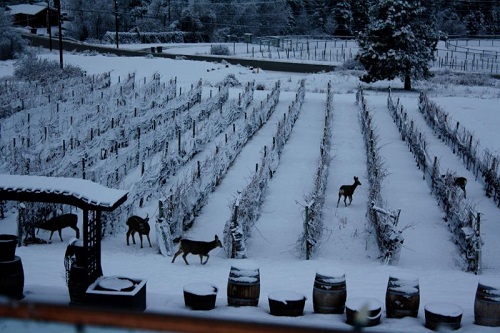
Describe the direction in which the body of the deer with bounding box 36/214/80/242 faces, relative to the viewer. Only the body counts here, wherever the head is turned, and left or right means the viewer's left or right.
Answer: facing to the left of the viewer

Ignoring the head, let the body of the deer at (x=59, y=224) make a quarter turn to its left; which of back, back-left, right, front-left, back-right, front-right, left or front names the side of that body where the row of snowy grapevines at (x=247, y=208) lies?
left

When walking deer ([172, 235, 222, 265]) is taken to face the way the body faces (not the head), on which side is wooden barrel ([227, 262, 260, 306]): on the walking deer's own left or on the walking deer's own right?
on the walking deer's own right

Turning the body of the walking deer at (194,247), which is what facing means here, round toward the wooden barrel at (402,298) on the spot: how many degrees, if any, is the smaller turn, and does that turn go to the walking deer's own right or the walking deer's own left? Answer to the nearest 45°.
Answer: approximately 45° to the walking deer's own right

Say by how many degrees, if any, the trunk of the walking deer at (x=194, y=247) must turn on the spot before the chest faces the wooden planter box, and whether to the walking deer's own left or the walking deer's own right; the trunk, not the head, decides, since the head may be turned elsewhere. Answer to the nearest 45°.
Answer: approximately 90° to the walking deer's own right

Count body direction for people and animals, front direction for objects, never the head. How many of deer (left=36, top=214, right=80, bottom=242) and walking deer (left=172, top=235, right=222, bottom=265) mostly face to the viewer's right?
1

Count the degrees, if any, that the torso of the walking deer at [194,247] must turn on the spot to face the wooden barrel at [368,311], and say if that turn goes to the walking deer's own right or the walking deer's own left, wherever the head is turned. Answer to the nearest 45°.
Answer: approximately 45° to the walking deer's own right

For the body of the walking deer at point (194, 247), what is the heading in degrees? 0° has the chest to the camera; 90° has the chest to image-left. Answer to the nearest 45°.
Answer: approximately 270°

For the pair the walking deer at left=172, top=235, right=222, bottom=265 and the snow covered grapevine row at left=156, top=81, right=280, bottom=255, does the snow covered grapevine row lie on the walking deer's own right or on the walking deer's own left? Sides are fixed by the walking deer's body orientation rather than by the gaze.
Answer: on the walking deer's own left

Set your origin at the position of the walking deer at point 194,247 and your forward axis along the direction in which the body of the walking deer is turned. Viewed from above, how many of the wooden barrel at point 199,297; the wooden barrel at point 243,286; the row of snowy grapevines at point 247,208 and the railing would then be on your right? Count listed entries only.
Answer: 3
